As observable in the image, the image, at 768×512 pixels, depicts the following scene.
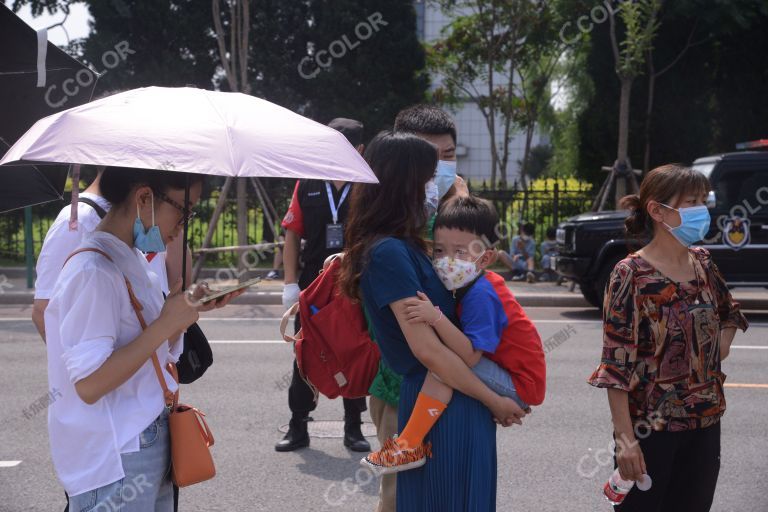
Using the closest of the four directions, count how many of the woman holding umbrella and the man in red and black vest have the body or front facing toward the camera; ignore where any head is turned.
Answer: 1

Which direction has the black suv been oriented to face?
to the viewer's left

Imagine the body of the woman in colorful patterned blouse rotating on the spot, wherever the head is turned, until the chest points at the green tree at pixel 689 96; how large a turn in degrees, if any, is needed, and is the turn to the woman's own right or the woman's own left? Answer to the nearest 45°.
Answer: approximately 135° to the woman's own left

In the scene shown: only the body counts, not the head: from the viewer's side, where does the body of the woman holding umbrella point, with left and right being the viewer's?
facing to the right of the viewer

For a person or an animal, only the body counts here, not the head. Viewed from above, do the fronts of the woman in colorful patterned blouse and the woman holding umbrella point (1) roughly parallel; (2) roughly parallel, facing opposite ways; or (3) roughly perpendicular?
roughly perpendicular

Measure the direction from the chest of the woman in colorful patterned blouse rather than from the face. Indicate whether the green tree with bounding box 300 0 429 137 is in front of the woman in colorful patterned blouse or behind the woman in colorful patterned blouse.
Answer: behind

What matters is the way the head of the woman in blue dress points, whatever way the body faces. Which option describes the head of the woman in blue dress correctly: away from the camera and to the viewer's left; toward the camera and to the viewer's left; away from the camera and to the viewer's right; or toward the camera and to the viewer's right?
away from the camera and to the viewer's right

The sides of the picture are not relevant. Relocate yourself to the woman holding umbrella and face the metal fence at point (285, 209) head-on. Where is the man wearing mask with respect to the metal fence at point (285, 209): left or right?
right

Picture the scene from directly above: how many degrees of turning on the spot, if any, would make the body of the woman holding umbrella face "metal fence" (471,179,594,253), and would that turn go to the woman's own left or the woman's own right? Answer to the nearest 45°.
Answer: approximately 45° to the woman's own left

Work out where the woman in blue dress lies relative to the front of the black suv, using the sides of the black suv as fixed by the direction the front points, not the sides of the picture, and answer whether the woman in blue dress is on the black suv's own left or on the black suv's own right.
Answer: on the black suv's own left

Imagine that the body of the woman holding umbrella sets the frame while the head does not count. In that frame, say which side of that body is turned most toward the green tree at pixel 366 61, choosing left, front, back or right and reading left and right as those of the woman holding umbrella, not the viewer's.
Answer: left

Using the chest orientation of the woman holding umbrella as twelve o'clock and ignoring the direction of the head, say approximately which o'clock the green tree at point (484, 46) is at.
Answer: The green tree is roughly at 10 o'clock from the woman holding umbrella.
